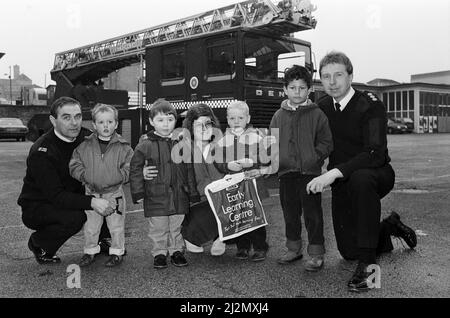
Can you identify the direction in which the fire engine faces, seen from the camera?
facing the viewer and to the right of the viewer

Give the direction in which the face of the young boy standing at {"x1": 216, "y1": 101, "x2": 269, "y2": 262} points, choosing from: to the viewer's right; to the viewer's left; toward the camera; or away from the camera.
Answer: toward the camera

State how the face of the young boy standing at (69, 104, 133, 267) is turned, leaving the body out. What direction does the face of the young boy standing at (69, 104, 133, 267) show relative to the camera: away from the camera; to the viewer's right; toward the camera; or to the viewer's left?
toward the camera

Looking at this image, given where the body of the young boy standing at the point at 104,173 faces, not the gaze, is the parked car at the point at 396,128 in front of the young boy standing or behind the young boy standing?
behind

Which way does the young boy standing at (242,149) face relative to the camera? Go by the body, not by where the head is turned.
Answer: toward the camera

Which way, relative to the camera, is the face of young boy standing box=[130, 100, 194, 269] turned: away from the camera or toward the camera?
toward the camera

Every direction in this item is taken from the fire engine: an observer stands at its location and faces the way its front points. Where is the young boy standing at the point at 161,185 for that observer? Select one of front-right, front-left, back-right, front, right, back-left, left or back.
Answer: front-right

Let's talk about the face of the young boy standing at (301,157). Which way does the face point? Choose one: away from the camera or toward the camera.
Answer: toward the camera

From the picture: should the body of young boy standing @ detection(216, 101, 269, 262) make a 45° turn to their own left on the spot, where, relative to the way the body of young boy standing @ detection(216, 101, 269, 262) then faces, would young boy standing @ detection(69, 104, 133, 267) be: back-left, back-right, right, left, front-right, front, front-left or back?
back-right

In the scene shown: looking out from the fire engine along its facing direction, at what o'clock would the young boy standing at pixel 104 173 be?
The young boy standing is roughly at 2 o'clock from the fire engine.

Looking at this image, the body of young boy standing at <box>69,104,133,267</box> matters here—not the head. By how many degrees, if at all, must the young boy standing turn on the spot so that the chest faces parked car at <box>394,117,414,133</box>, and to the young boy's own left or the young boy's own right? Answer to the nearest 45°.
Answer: approximately 135° to the young boy's own left

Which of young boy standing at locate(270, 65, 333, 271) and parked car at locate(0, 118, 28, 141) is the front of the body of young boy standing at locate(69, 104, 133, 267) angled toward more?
the young boy standing

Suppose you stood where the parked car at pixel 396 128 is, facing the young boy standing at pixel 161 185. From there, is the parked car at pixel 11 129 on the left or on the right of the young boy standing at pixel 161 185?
right

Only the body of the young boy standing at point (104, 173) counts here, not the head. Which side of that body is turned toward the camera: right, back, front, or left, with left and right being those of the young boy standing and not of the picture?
front

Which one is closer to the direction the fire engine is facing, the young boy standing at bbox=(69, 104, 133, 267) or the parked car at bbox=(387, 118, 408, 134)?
the young boy standing

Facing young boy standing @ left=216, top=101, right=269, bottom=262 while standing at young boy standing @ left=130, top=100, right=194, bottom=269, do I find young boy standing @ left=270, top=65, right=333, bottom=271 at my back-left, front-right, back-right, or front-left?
front-right
